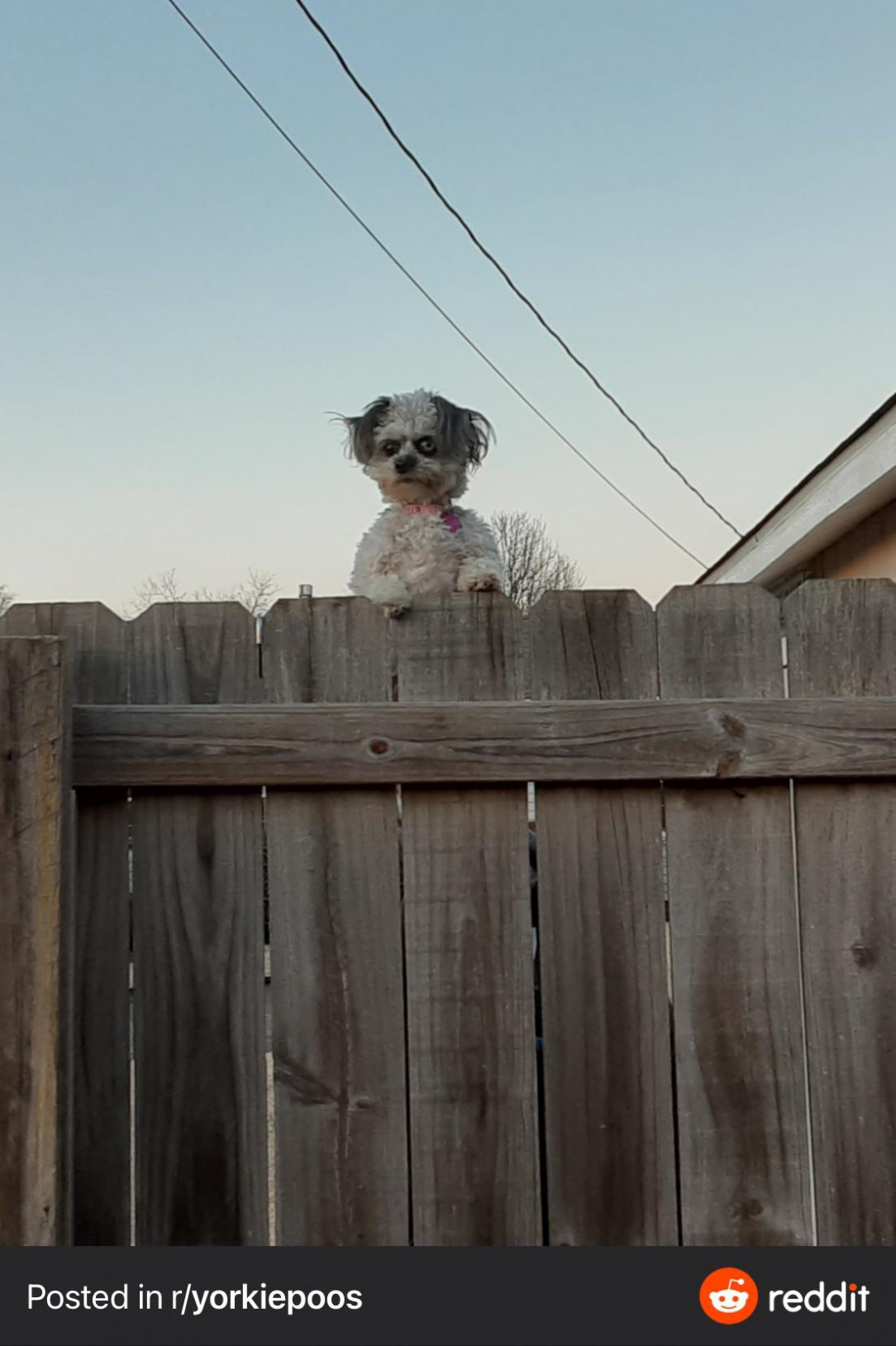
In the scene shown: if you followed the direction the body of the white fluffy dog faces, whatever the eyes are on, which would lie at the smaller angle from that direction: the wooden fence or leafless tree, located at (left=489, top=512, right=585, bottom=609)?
the wooden fence

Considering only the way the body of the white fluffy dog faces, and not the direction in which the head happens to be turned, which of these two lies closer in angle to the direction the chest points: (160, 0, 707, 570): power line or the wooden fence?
the wooden fence

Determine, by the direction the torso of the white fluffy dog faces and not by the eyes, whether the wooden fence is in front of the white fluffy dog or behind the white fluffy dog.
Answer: in front

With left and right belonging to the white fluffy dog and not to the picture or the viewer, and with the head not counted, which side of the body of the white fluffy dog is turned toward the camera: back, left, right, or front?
front

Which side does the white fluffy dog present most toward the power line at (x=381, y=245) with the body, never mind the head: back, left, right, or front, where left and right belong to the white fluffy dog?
back

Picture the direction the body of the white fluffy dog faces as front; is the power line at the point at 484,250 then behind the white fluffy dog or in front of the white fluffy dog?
behind

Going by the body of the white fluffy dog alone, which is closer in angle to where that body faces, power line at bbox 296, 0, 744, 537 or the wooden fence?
the wooden fence

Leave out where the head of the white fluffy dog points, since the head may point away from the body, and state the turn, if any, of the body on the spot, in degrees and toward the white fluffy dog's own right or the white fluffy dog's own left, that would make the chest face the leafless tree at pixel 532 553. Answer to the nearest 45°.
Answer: approximately 180°
